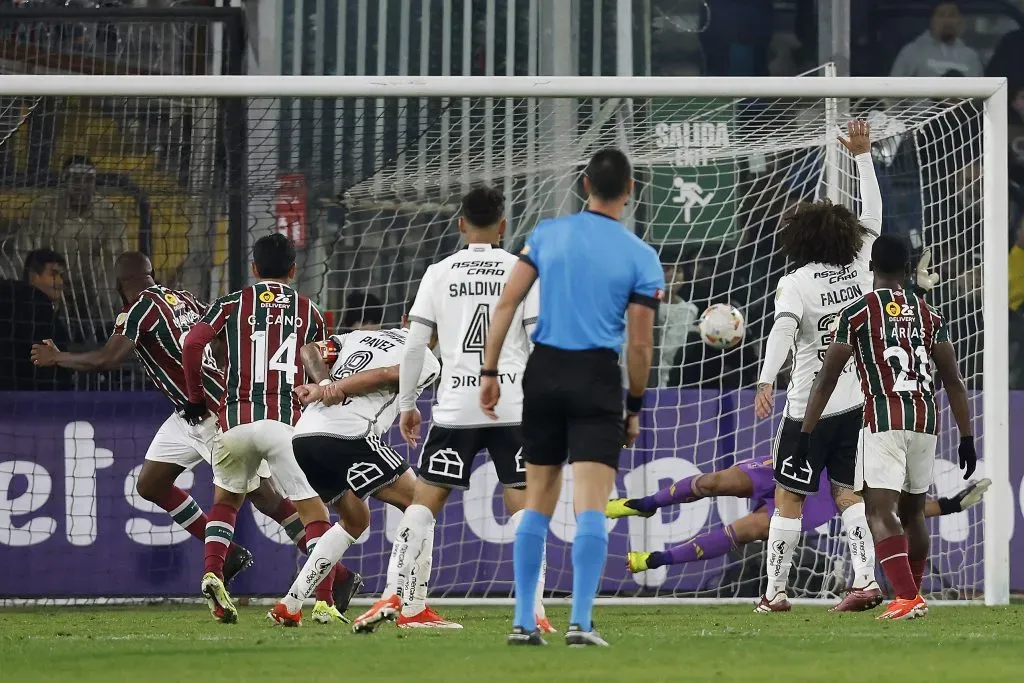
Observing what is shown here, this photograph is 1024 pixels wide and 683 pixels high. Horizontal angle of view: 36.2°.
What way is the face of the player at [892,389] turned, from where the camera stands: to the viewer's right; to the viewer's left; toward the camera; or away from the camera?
away from the camera

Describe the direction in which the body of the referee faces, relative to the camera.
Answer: away from the camera

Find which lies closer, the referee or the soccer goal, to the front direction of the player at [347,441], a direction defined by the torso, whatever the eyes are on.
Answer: the soccer goal

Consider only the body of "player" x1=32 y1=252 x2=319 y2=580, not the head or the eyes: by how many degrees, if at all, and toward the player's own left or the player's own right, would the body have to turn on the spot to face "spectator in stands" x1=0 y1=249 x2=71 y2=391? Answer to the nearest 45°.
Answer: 0° — they already face them

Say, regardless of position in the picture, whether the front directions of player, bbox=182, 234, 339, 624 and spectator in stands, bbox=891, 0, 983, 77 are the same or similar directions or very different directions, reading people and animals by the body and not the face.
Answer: very different directions

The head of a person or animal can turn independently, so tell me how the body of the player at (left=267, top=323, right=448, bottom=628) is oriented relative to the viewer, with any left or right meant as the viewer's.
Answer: facing away from the viewer and to the right of the viewer

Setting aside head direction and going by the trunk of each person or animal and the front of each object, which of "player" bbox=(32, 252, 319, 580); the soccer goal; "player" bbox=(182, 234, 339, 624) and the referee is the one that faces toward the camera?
the soccer goal

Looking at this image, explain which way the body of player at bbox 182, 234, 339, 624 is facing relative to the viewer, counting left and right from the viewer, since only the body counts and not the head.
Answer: facing away from the viewer

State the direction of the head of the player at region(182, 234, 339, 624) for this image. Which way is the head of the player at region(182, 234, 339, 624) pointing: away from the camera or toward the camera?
away from the camera

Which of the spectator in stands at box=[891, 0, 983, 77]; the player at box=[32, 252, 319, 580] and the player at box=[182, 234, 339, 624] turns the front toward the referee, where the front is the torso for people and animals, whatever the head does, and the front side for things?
the spectator in stands

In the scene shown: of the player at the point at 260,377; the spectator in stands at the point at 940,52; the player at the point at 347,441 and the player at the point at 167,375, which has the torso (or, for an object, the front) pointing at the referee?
the spectator in stands
